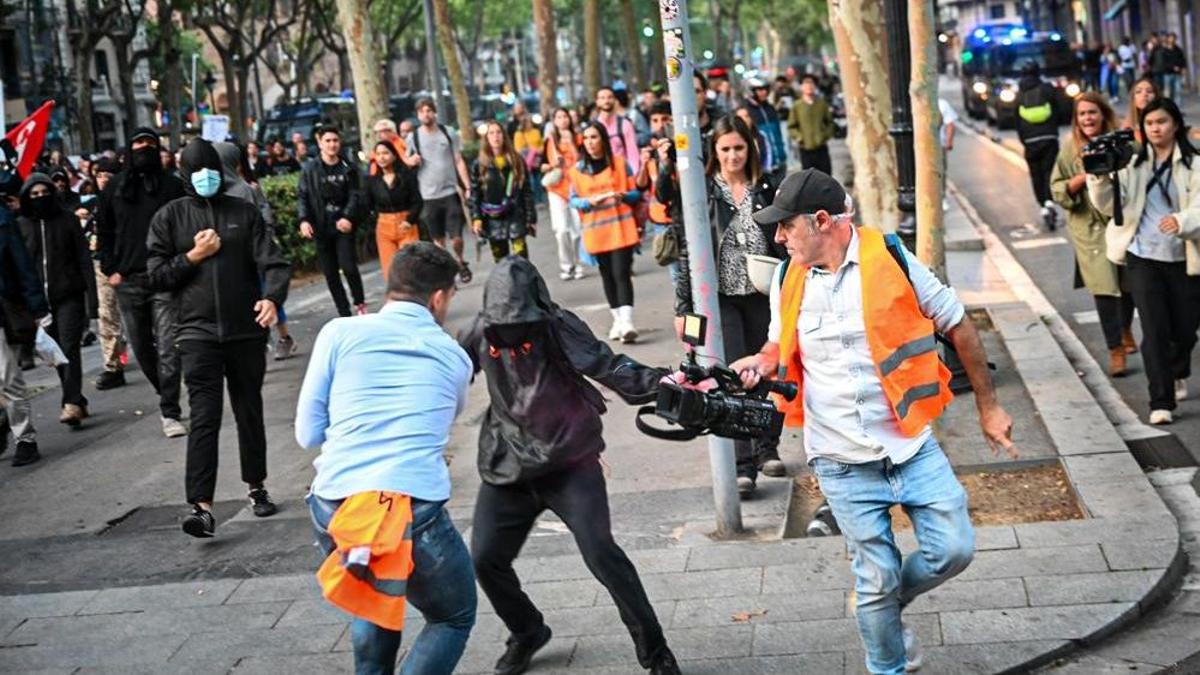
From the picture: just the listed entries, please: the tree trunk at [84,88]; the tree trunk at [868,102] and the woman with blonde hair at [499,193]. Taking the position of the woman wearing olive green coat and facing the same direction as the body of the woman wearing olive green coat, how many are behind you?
3

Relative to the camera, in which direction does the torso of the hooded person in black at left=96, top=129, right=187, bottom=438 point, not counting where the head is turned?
toward the camera

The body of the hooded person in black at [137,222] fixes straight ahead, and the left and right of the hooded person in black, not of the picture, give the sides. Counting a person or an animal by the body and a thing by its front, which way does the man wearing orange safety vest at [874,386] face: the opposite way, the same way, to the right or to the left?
to the right

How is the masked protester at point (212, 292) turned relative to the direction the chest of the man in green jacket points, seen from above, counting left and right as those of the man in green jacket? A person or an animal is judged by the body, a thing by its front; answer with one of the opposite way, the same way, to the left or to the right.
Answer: the same way

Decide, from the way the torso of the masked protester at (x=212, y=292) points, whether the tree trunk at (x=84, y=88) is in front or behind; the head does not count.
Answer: behind

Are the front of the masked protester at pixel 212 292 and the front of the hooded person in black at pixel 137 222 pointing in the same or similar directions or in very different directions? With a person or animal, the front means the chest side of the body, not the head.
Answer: same or similar directions

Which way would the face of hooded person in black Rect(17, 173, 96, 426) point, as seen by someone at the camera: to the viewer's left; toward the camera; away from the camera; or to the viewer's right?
toward the camera

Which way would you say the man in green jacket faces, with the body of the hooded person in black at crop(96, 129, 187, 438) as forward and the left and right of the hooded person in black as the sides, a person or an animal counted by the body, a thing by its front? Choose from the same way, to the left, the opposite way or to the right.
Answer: the same way

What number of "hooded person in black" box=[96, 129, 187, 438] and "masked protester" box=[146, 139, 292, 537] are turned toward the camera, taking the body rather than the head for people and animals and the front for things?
2

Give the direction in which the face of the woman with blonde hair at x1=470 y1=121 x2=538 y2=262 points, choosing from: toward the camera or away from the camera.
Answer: toward the camera

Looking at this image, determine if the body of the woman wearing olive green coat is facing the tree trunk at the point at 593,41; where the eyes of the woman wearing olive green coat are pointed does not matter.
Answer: no

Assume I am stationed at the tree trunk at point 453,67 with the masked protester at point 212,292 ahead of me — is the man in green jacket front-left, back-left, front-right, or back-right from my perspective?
front-left

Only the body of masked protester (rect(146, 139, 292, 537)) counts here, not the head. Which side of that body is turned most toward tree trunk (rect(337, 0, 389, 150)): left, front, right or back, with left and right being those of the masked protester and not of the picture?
back

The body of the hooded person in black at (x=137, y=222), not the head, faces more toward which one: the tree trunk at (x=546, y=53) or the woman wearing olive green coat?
the woman wearing olive green coat

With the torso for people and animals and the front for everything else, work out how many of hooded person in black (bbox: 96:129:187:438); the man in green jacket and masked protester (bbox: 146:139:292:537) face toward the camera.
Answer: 3

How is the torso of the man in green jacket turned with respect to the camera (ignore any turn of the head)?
toward the camera

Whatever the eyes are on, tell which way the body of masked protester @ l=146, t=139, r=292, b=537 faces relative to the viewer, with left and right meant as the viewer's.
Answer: facing the viewer
